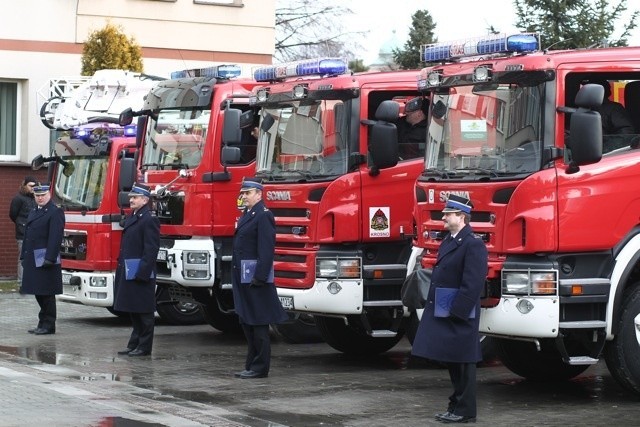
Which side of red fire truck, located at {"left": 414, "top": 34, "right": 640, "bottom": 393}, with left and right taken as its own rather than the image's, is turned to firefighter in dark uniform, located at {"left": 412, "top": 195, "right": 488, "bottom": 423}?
front

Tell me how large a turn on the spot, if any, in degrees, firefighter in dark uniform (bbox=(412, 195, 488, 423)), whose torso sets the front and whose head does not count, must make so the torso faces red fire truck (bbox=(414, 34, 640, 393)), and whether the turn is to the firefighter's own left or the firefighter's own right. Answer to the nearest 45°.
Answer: approximately 135° to the firefighter's own right

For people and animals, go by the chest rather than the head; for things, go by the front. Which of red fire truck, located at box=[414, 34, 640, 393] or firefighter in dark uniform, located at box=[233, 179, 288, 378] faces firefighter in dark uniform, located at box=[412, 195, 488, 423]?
the red fire truck

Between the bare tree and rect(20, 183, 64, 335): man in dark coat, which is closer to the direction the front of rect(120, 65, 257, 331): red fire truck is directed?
the man in dark coat

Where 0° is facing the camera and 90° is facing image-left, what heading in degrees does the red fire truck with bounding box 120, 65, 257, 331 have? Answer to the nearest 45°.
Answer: approximately 45°

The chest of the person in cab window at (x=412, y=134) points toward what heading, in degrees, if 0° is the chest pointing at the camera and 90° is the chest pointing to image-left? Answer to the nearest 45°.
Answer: approximately 45°

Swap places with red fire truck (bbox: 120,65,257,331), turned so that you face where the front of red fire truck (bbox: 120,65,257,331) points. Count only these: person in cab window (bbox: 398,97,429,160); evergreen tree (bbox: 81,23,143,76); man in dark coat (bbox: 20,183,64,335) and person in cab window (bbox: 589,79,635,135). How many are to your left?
2

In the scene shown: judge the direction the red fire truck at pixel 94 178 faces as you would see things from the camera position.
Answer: facing the viewer and to the left of the viewer

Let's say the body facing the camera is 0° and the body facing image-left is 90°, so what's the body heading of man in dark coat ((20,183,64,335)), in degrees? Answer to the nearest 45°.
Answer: approximately 45°

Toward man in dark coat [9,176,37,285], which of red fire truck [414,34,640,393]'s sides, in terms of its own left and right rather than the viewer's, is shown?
right
